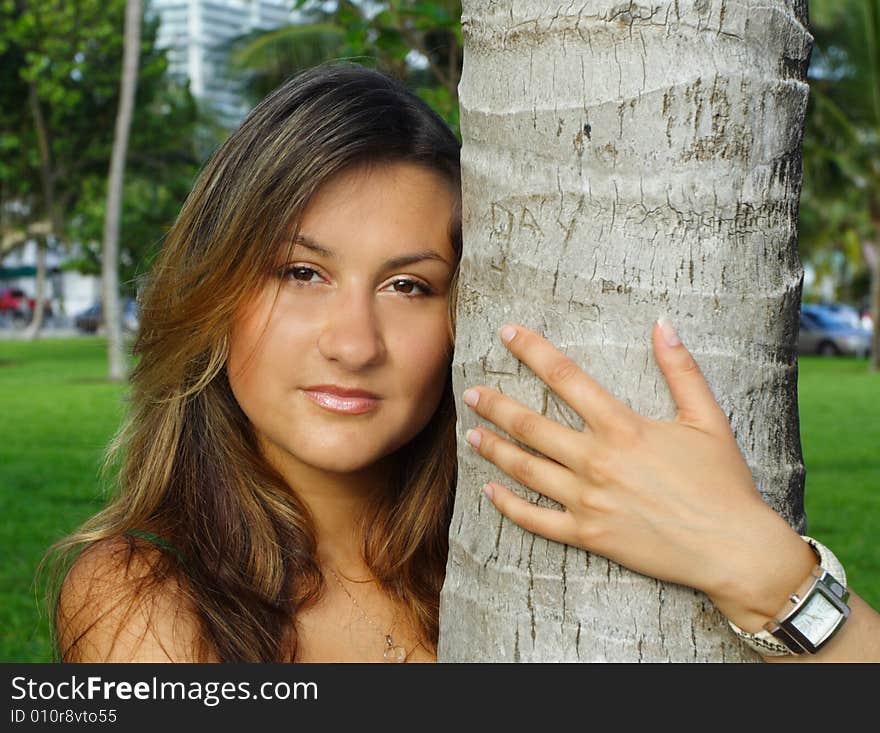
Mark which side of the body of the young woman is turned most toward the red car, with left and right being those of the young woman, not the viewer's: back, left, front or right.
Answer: back

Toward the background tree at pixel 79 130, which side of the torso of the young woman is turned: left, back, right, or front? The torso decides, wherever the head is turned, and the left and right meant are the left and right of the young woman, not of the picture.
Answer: back

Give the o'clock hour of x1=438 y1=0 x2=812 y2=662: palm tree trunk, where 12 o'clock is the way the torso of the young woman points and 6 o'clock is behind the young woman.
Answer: The palm tree trunk is roughly at 11 o'clock from the young woman.

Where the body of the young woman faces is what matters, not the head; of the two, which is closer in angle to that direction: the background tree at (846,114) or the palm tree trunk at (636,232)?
the palm tree trunk

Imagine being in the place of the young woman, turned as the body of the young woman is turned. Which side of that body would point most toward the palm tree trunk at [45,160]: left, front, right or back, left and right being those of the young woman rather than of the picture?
back

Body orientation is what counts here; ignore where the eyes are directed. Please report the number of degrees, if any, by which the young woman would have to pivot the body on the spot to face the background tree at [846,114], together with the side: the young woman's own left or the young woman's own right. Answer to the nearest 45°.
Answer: approximately 180°

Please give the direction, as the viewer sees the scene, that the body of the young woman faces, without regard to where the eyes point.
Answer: toward the camera

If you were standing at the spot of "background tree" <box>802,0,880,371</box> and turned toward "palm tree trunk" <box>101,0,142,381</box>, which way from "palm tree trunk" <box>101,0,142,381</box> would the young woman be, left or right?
left

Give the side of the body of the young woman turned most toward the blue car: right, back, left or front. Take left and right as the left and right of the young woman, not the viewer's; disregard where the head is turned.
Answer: back

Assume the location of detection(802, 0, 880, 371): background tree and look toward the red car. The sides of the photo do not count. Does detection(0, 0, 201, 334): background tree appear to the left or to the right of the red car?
left

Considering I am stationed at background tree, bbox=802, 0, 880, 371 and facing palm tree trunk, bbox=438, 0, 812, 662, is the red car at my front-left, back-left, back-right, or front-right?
back-right

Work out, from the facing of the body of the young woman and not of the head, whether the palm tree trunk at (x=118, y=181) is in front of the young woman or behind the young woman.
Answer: behind
